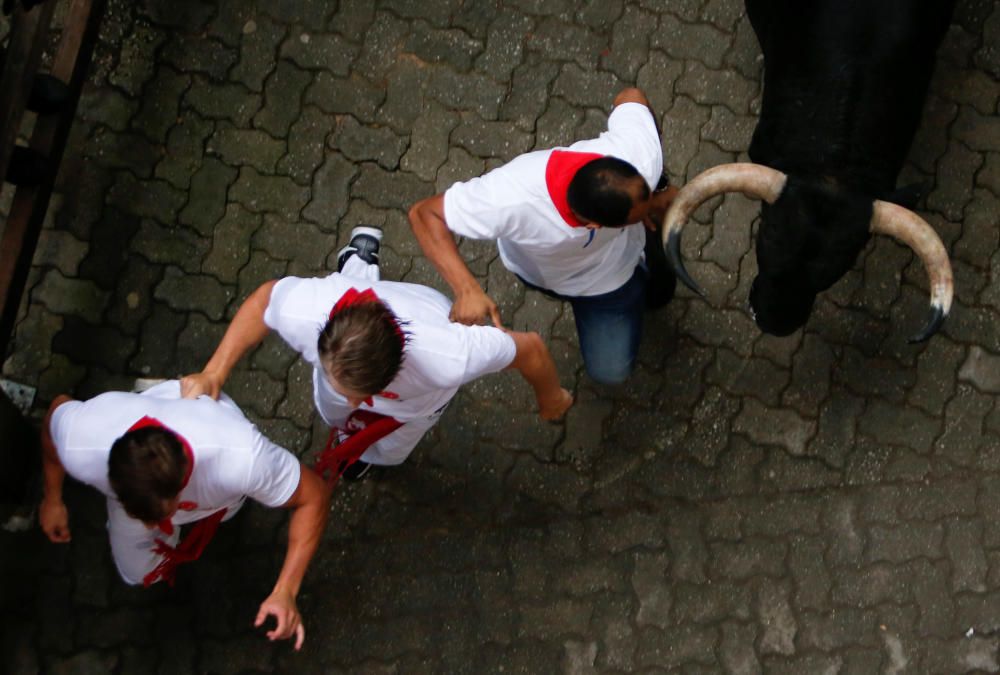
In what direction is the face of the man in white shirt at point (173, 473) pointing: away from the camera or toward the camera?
toward the camera

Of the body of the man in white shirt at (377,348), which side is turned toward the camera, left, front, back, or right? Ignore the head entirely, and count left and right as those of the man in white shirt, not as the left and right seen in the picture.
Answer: front

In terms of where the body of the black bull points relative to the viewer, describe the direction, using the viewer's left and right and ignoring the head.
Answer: facing the viewer

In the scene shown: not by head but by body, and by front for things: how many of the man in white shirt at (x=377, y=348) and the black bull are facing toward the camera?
2

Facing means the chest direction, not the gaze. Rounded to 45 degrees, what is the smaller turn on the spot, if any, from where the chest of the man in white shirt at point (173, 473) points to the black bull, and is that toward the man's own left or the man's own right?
approximately 90° to the man's own left

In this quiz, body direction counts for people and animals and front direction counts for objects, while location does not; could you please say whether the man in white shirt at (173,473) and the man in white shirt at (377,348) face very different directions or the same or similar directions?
same or similar directions

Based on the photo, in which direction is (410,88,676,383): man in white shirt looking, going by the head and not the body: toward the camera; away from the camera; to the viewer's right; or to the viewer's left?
to the viewer's right

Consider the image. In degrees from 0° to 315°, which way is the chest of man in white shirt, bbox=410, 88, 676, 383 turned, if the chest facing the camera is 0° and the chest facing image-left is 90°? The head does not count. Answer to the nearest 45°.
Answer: approximately 315°

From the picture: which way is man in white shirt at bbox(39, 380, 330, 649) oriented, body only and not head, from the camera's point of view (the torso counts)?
toward the camera

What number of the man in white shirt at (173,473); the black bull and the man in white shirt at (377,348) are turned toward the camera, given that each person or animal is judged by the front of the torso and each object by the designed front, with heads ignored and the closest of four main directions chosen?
3

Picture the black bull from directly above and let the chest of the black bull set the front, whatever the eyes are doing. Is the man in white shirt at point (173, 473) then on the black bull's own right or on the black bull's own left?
on the black bull's own right

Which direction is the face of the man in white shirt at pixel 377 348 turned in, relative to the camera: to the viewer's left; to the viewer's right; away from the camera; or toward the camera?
toward the camera
